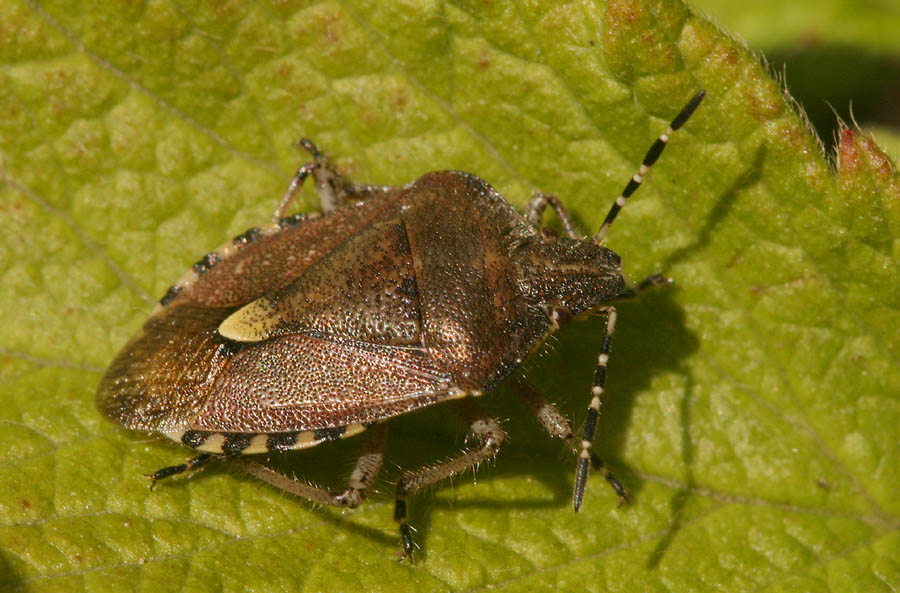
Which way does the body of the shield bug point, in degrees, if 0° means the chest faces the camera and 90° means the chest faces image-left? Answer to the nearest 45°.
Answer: approximately 270°
